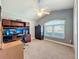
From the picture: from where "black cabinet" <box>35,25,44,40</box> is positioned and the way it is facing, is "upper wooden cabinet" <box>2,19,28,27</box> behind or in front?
in front

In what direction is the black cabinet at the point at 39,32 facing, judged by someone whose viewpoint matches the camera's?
facing the viewer and to the left of the viewer

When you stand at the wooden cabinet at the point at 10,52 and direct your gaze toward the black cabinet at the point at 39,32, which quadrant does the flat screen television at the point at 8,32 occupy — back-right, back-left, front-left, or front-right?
front-left

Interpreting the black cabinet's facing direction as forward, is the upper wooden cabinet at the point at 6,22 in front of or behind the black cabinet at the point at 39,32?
in front

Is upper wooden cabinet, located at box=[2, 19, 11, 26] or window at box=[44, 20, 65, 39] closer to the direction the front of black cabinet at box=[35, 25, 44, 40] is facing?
the upper wooden cabinet

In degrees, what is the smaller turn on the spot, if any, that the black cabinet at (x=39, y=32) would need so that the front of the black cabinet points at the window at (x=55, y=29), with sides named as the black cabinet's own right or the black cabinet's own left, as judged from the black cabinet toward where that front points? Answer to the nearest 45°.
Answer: approximately 90° to the black cabinet's own left
